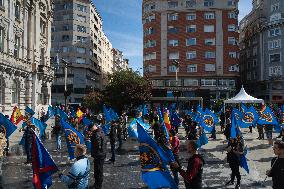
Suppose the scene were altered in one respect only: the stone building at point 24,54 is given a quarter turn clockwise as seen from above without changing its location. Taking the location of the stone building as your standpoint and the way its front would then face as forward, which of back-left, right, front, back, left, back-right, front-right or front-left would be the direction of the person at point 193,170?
front-left

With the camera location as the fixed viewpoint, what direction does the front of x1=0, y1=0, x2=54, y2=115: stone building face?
facing the viewer and to the right of the viewer

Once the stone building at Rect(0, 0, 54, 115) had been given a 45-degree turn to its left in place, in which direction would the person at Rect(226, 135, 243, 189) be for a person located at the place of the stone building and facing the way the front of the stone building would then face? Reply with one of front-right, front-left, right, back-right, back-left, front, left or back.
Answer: right

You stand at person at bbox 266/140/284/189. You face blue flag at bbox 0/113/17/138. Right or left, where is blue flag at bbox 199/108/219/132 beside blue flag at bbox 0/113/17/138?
right

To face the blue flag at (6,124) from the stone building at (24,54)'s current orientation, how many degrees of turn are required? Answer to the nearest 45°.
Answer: approximately 45° to its right

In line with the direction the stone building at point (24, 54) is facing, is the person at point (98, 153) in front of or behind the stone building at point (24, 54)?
in front

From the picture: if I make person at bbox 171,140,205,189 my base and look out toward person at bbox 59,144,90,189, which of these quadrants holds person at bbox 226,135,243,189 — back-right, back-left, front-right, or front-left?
back-right

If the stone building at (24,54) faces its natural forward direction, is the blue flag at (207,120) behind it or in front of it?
in front
